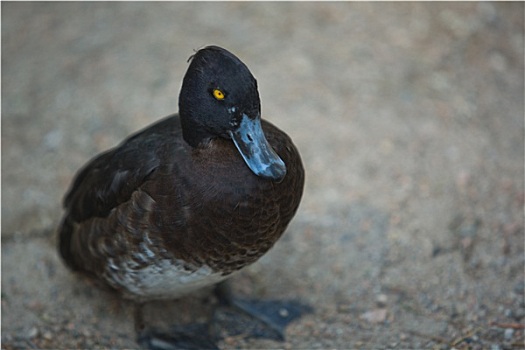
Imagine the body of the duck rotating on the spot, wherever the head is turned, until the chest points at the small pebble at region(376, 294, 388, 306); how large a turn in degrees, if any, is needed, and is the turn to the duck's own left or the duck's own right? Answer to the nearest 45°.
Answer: approximately 90° to the duck's own left

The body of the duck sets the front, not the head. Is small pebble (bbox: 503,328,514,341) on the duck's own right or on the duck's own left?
on the duck's own left

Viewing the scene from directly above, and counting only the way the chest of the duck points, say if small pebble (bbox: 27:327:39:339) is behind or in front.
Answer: behind

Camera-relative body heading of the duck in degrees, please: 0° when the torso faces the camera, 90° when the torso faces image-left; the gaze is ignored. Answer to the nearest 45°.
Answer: approximately 315°

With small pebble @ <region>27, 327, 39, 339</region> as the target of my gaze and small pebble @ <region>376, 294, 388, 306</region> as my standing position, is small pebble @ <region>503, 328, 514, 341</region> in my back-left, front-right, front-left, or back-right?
back-left
